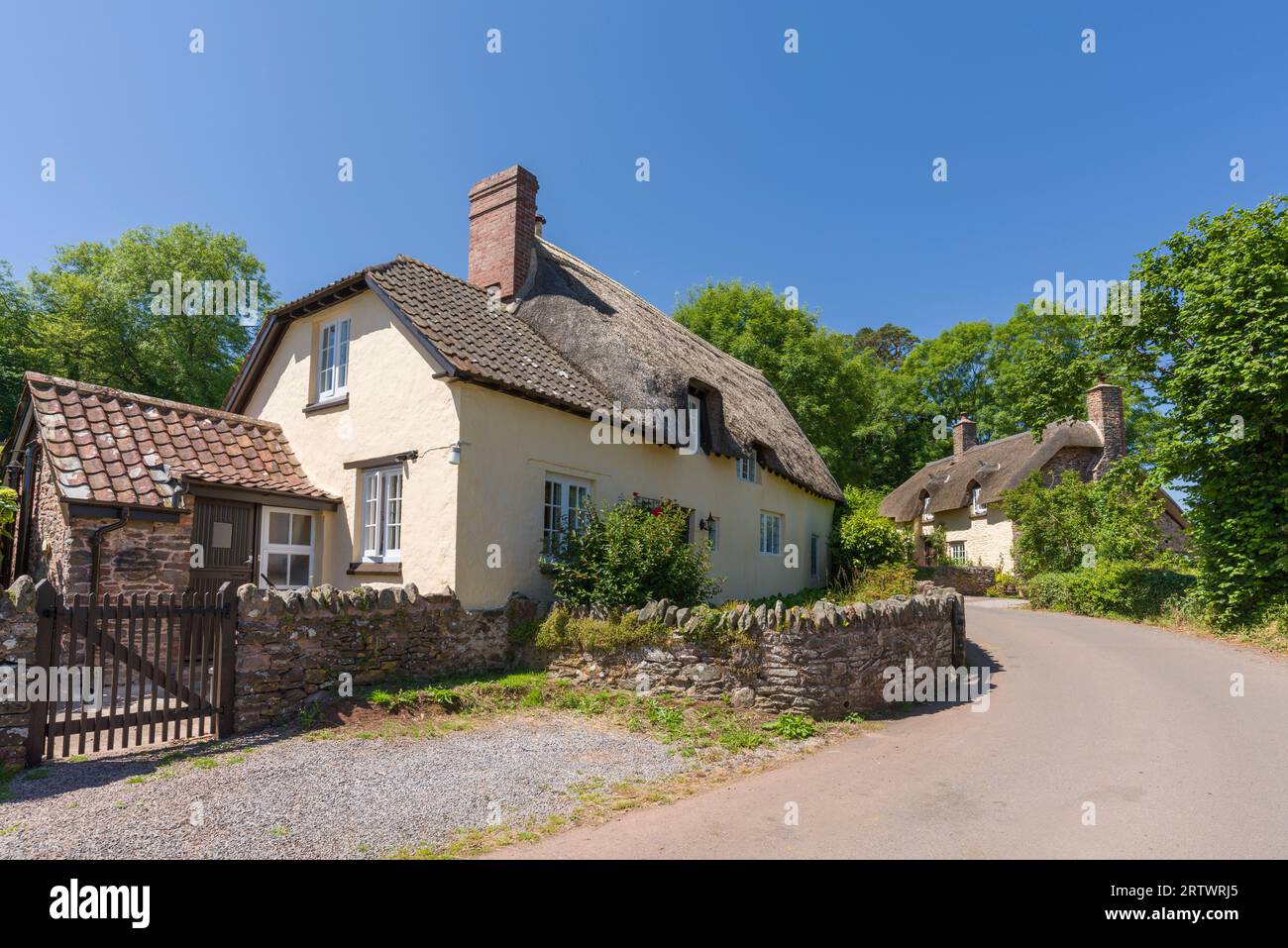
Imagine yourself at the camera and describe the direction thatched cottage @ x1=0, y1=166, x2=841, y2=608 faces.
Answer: facing the viewer and to the right of the viewer

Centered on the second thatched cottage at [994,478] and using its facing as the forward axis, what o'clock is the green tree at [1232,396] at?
The green tree is roughly at 10 o'clock from the second thatched cottage.

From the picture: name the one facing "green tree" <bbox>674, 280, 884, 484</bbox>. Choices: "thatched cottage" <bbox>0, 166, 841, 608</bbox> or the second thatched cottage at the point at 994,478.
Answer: the second thatched cottage

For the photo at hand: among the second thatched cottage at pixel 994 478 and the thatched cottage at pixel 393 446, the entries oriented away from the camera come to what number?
0

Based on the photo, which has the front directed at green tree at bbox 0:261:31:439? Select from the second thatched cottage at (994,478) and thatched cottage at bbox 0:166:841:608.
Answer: the second thatched cottage

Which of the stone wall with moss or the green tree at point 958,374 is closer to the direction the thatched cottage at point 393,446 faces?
the stone wall with moss

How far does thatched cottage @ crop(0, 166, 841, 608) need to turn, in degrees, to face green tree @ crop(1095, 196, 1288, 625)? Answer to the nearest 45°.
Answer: approximately 45° to its left

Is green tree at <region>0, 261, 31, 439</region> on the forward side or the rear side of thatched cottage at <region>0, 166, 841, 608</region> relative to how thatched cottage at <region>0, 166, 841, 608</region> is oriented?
on the rear side
